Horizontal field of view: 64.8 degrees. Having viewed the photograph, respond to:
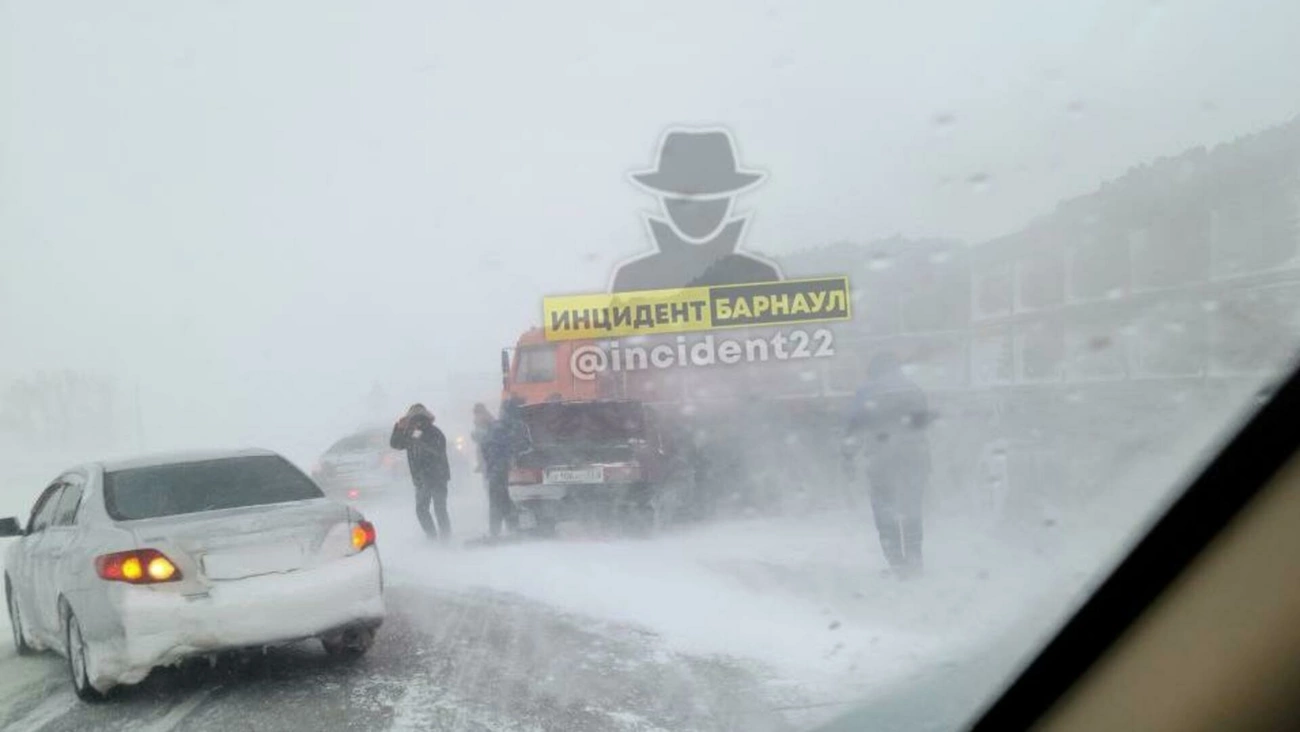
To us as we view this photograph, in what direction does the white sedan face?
facing away from the viewer and to the left of the viewer

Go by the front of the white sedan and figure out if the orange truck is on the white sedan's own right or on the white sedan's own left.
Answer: on the white sedan's own right

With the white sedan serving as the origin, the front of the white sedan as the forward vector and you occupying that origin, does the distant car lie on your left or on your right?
on your right

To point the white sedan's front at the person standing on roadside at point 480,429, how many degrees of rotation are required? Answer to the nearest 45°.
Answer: approximately 90° to its right
